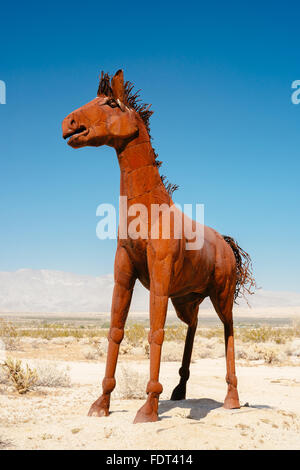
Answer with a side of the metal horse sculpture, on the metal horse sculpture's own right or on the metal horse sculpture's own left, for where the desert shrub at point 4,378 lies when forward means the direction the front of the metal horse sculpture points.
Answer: on the metal horse sculpture's own right

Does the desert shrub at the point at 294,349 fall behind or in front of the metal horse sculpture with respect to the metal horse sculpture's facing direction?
behind

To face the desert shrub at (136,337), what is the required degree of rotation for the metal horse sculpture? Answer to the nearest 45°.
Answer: approximately 135° to its right

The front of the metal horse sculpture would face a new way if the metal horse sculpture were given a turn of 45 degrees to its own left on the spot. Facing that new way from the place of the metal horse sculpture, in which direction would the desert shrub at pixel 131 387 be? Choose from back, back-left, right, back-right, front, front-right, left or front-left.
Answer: back

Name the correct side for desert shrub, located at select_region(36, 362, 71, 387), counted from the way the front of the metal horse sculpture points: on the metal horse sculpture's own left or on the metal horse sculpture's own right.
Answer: on the metal horse sculpture's own right

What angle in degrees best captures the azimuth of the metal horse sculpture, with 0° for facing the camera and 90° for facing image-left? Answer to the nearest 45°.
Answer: approximately 45°
